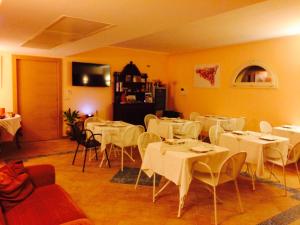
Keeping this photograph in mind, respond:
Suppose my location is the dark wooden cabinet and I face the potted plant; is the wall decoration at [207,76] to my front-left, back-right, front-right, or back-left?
back-left

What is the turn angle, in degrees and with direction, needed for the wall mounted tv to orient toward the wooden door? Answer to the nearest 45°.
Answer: approximately 135° to its right

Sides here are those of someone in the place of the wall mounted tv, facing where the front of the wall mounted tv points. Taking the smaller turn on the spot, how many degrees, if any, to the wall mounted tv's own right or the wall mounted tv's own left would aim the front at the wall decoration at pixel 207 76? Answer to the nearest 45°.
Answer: approximately 45° to the wall mounted tv's own left

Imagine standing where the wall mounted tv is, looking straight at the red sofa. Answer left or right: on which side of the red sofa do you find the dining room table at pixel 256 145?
left

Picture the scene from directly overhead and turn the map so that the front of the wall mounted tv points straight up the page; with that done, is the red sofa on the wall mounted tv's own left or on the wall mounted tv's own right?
on the wall mounted tv's own right

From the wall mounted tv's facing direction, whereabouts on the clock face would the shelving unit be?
The shelving unit is roughly at 10 o'clock from the wall mounted tv.

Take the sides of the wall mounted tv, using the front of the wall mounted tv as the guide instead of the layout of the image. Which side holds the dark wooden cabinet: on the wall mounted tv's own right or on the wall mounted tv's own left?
on the wall mounted tv's own left

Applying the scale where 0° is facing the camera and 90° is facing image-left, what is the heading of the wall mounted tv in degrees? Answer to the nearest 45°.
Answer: approximately 315°

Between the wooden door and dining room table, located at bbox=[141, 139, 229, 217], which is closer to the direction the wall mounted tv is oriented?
the dining room table
